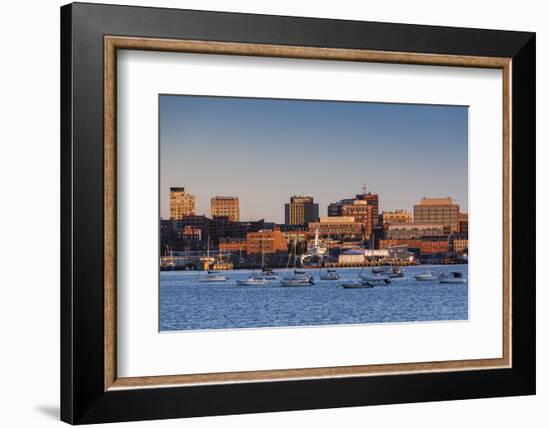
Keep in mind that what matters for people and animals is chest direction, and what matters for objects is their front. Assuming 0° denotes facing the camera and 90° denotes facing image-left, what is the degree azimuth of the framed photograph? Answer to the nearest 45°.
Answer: approximately 315°
